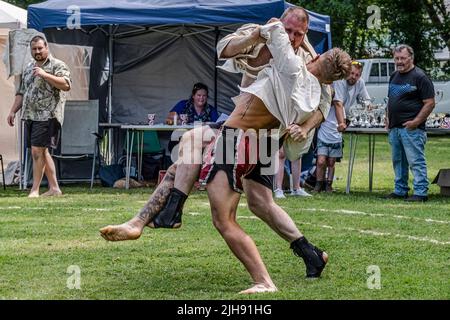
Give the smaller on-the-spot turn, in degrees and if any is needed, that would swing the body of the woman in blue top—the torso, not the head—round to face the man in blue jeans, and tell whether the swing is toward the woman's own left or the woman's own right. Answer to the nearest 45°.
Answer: approximately 45° to the woman's own left

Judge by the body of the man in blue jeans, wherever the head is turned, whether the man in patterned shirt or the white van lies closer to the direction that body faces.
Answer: the man in patterned shirt

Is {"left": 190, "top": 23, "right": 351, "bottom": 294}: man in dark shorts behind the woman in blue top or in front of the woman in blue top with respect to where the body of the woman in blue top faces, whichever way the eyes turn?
in front

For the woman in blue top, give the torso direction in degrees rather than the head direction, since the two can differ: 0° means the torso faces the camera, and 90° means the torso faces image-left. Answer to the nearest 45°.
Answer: approximately 0°

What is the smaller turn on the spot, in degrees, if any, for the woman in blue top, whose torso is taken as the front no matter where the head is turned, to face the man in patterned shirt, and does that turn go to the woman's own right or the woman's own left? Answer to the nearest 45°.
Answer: approximately 45° to the woman's own right

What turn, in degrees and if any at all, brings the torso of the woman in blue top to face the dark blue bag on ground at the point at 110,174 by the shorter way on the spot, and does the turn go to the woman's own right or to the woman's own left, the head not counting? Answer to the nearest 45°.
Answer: approximately 90° to the woman's own right

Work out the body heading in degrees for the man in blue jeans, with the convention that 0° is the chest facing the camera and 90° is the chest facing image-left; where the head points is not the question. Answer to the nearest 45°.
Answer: approximately 45°
